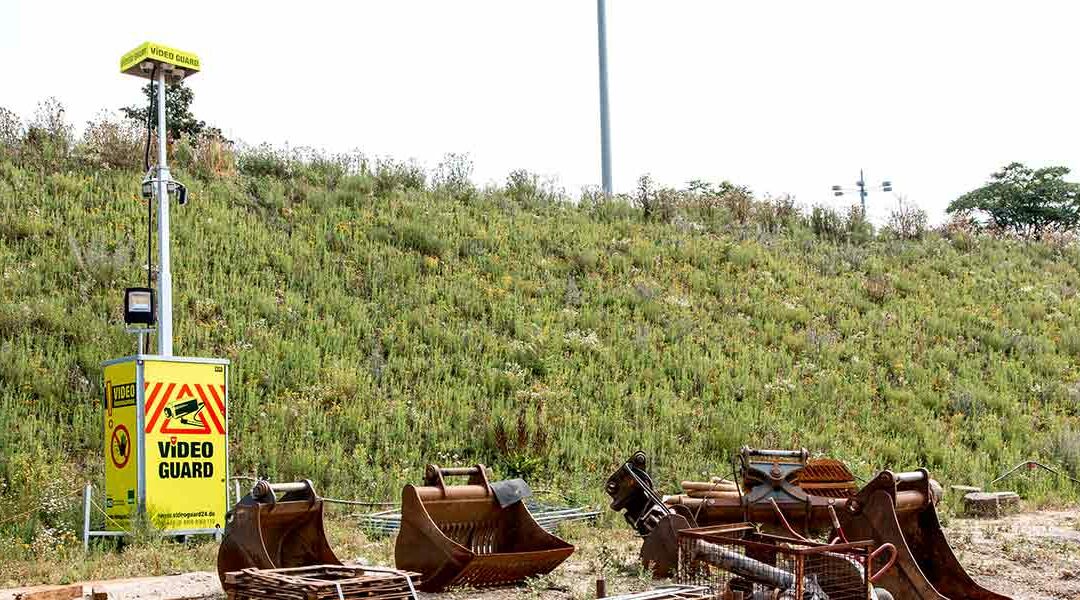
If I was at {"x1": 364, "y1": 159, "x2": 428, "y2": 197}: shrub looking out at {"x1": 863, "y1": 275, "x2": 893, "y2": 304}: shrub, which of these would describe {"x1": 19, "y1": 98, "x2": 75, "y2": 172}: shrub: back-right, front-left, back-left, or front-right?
back-right

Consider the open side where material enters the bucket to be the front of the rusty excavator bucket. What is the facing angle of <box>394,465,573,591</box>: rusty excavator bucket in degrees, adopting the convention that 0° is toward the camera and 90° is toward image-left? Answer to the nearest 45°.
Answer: approximately 315°

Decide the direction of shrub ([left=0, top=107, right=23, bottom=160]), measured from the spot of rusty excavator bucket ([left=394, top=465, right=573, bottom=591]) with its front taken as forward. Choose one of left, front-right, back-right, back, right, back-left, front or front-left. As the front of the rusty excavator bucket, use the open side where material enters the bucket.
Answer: back

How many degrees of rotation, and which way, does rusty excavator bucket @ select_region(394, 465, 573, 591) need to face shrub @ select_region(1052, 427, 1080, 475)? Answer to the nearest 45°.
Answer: approximately 90° to its left

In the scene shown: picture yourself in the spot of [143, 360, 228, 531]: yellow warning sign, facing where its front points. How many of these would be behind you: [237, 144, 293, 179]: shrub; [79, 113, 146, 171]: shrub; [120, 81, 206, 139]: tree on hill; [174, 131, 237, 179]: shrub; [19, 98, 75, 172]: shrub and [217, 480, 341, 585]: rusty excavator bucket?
5

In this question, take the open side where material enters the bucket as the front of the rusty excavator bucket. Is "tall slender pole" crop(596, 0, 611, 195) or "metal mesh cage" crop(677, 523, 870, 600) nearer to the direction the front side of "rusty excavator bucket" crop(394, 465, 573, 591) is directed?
the metal mesh cage

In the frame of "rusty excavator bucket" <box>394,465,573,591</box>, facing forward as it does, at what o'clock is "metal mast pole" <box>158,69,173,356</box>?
The metal mast pole is roughly at 6 o'clock from the rusty excavator bucket.

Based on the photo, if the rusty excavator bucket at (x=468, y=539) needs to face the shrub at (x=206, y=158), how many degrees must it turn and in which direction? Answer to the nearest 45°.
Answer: approximately 135° to its left

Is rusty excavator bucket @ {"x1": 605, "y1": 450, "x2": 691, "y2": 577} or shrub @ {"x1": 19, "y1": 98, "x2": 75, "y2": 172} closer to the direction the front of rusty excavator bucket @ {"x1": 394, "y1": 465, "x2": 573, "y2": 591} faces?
the rusty excavator bucket

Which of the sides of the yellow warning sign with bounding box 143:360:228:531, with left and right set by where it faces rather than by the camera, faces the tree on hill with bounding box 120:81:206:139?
back

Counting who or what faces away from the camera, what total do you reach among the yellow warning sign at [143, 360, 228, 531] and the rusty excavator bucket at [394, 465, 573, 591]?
0

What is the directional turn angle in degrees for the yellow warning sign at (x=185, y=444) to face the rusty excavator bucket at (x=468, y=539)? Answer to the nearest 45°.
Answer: approximately 45° to its left

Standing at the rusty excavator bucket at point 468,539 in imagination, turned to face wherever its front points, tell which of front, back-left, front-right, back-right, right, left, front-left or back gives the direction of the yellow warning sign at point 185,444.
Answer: back
